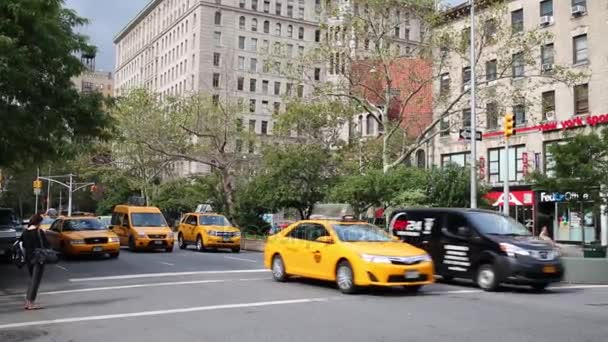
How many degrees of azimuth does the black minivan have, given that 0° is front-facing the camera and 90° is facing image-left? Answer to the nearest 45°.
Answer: approximately 315°

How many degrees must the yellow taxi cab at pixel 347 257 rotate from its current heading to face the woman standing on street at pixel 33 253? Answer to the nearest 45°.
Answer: approximately 135° to its right

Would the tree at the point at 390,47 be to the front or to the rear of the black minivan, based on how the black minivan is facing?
to the rear

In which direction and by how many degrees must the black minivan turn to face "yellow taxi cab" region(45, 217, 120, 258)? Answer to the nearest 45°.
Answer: approximately 135° to its right

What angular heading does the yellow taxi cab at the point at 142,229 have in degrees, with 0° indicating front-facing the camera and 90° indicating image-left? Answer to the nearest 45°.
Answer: approximately 315°

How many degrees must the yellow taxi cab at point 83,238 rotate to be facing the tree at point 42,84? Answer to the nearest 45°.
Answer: approximately 45° to its right

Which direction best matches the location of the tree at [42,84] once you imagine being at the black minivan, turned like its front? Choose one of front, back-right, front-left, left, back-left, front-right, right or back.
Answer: back-right
